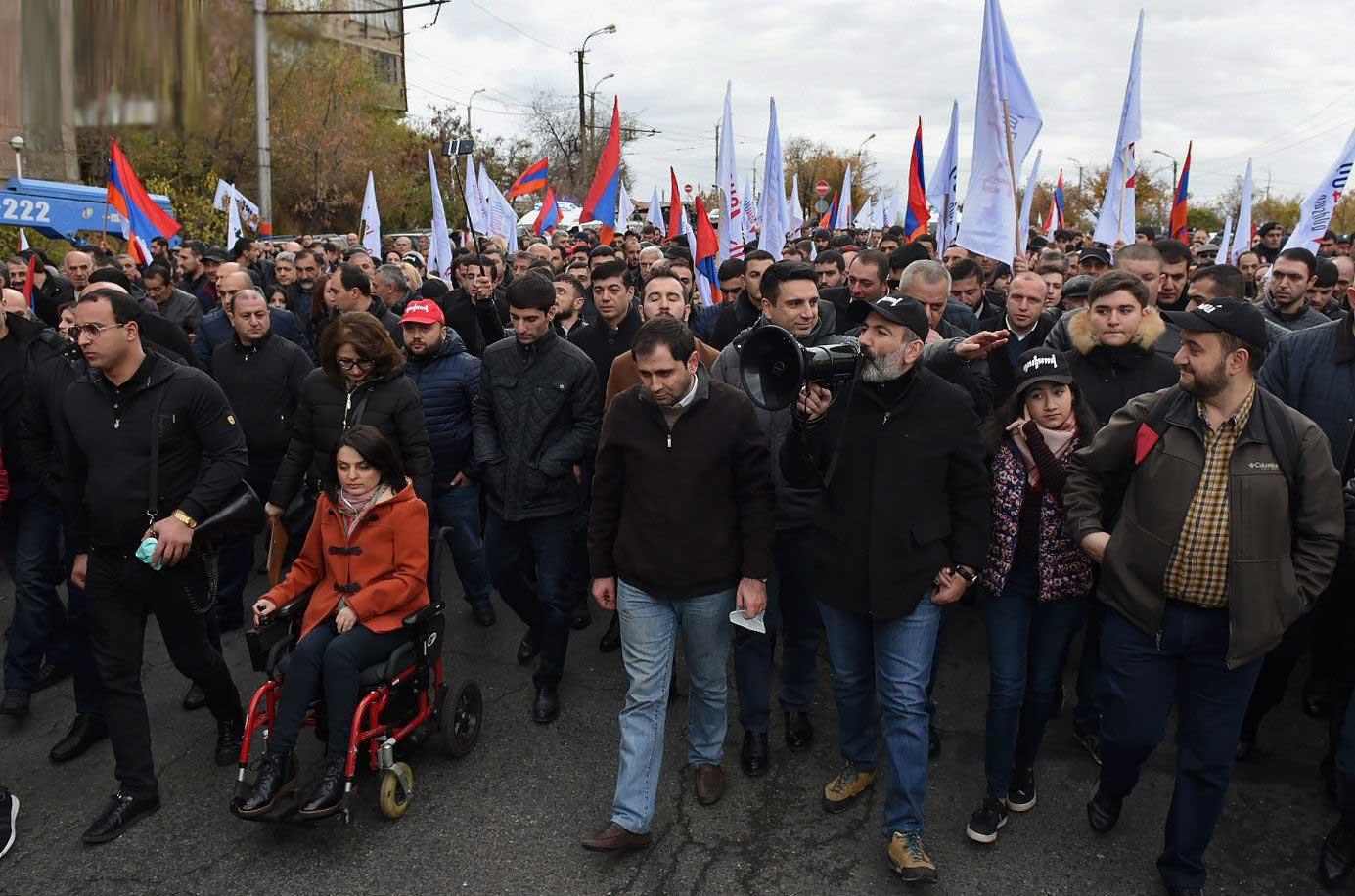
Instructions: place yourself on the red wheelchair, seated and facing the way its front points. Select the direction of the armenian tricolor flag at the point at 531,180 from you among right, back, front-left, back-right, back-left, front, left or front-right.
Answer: back-right

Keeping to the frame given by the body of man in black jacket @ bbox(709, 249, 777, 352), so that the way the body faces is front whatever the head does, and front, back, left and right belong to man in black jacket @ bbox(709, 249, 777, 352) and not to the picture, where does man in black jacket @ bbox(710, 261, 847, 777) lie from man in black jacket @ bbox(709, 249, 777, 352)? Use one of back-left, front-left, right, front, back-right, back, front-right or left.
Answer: front

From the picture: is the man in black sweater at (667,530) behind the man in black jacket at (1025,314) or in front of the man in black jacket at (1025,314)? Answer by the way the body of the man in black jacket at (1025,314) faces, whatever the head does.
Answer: in front

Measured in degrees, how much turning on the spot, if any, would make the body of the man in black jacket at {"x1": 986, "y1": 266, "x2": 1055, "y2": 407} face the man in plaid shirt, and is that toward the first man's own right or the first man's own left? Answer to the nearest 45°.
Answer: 0° — they already face them

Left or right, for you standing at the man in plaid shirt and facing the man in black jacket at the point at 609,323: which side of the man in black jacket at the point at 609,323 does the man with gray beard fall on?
left

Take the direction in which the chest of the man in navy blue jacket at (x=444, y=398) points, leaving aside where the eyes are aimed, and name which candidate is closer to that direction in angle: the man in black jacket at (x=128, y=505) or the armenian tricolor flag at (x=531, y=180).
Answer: the man in black jacket

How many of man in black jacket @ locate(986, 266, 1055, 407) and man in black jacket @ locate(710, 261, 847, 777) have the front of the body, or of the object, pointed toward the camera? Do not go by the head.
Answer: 2

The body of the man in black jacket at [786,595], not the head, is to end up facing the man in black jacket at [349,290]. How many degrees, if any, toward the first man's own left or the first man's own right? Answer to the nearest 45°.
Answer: approximately 135° to the first man's own right

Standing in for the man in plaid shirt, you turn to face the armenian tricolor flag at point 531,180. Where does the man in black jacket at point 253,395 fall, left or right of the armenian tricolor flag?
left

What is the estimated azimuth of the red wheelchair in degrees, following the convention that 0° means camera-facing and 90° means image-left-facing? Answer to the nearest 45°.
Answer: approximately 45°

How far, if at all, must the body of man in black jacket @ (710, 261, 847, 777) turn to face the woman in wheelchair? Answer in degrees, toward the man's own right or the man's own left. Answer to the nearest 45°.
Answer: approximately 90° to the man's own right

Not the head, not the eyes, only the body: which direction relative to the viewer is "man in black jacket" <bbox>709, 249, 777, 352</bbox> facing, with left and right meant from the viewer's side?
facing the viewer

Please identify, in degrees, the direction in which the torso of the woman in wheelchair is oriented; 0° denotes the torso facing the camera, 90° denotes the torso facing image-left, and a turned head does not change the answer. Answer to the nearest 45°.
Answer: approximately 45°

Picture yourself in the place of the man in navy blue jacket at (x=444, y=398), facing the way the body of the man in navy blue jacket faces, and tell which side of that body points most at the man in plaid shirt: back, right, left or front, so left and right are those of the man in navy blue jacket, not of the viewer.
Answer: left

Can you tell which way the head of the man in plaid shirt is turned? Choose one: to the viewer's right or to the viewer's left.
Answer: to the viewer's left

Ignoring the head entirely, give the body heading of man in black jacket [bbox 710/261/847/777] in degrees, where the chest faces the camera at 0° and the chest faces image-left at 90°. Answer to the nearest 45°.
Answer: approximately 0°

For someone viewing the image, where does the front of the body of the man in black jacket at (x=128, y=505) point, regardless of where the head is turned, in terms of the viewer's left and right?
facing the viewer and to the left of the viewer
